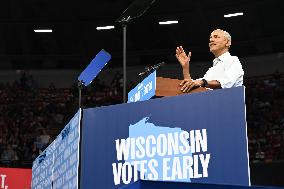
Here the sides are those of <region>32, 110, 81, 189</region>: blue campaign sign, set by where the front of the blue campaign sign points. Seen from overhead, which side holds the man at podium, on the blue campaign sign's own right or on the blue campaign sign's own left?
on the blue campaign sign's own left

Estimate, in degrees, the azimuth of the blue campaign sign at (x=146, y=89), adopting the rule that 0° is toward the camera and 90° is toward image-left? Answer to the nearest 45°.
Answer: approximately 45°

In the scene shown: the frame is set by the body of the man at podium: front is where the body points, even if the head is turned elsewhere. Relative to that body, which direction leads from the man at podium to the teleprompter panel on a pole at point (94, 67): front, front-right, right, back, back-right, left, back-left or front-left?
front-right

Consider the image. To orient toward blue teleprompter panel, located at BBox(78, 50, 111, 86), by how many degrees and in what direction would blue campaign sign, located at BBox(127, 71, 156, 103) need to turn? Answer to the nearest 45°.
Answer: approximately 90° to its right

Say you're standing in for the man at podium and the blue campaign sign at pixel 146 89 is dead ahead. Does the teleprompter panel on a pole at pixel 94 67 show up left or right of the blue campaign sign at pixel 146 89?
right

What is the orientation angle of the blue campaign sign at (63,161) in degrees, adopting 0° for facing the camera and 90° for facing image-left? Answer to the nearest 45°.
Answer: approximately 45°

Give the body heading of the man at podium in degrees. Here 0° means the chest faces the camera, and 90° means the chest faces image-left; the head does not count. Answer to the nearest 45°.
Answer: approximately 45°
